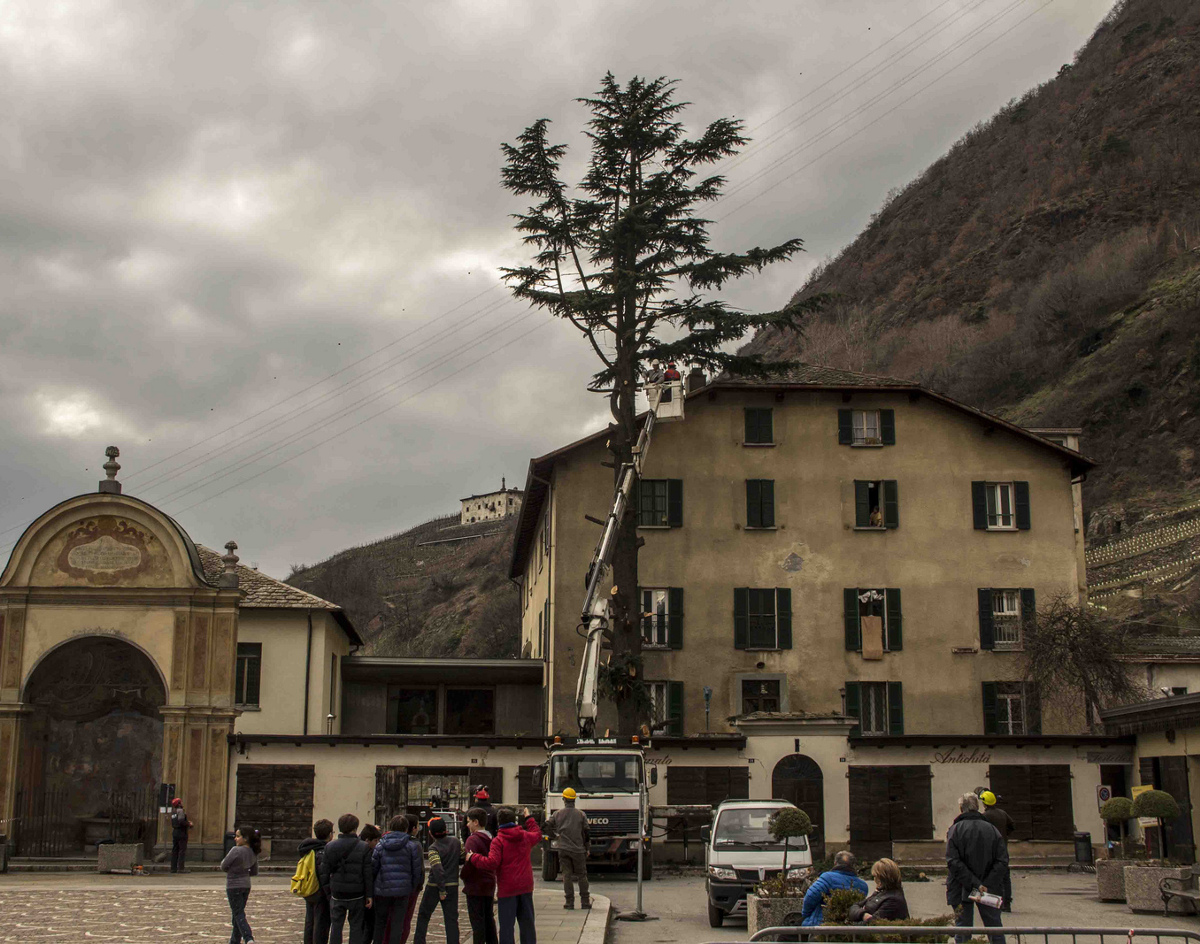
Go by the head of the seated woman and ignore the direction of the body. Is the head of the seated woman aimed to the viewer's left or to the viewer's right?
to the viewer's left

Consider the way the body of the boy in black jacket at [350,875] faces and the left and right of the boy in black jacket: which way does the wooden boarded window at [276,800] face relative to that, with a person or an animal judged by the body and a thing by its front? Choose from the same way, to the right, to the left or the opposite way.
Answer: the opposite way

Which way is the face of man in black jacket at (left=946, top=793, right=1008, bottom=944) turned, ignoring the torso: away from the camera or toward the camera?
away from the camera

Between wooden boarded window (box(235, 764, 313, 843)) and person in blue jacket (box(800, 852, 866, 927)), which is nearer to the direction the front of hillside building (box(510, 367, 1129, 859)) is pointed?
the person in blue jacket

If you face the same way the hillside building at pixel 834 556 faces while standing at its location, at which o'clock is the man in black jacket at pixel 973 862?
The man in black jacket is roughly at 12 o'clock from the hillside building.

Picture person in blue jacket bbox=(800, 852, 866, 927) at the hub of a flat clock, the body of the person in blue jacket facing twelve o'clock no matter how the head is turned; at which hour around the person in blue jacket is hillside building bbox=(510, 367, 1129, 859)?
The hillside building is roughly at 12 o'clock from the person in blue jacket.

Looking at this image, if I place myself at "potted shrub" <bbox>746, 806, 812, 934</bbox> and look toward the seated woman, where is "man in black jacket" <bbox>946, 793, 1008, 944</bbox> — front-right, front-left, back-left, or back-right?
front-left

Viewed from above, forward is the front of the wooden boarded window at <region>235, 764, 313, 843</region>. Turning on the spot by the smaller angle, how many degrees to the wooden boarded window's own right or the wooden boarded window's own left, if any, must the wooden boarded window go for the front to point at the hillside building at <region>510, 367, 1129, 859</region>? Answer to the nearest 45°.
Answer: approximately 90° to the wooden boarded window's own left

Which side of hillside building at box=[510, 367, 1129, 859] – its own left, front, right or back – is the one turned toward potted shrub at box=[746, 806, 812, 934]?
front

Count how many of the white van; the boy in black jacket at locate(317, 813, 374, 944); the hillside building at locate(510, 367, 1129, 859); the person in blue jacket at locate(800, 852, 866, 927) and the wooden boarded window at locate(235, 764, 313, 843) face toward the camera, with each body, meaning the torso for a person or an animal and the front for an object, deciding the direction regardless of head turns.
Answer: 3

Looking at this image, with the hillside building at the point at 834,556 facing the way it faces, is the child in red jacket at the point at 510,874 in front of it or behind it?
in front

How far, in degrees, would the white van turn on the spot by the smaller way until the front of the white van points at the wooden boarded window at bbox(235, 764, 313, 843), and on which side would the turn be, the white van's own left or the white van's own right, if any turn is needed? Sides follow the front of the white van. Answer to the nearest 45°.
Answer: approximately 135° to the white van's own right

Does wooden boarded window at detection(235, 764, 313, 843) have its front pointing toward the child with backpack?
yes

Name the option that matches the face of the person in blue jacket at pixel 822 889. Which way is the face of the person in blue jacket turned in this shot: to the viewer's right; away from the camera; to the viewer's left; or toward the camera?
away from the camera

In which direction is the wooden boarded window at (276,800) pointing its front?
toward the camera

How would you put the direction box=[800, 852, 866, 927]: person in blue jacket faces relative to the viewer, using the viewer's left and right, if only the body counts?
facing away from the viewer

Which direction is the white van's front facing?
toward the camera

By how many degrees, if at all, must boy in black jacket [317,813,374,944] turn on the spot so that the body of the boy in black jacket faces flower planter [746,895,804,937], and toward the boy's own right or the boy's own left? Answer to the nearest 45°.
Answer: approximately 45° to the boy's own right

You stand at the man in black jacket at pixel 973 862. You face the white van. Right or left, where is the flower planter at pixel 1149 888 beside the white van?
right

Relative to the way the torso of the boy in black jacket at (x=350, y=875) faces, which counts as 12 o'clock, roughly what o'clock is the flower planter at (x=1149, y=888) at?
The flower planter is roughly at 2 o'clock from the boy in black jacket.

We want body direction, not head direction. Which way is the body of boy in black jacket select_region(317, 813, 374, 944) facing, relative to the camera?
away from the camera
